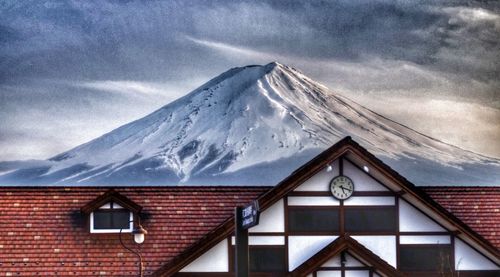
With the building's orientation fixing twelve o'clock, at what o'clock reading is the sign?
The sign is roughly at 12 o'clock from the building.

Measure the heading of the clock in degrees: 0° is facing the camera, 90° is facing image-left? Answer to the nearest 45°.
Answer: approximately 0°

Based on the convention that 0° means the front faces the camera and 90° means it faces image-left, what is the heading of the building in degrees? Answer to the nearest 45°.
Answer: approximately 0°

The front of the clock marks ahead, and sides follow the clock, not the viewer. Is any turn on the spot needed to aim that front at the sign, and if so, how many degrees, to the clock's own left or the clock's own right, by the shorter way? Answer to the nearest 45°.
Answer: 0° — it already faces it
